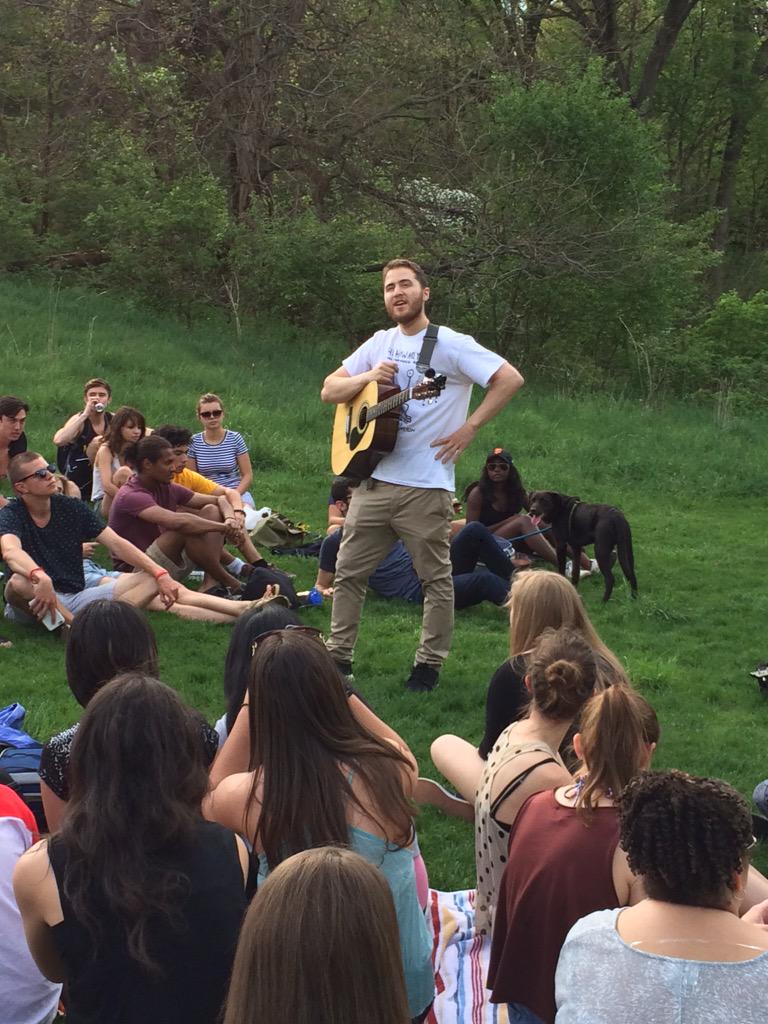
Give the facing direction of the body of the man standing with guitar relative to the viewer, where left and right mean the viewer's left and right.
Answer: facing the viewer

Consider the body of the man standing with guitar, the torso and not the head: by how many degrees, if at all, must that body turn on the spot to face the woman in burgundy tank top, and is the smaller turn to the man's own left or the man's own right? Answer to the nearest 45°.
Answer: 0° — they already face them

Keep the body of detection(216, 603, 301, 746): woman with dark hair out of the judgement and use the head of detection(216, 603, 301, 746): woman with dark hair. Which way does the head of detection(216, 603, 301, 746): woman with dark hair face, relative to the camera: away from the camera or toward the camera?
away from the camera

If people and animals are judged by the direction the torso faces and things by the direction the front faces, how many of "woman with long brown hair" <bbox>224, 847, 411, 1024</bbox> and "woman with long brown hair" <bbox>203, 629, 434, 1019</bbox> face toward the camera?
0

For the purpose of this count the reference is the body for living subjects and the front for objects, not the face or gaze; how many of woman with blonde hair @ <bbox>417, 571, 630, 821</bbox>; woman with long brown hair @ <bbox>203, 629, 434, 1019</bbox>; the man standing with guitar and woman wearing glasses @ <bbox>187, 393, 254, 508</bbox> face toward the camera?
2

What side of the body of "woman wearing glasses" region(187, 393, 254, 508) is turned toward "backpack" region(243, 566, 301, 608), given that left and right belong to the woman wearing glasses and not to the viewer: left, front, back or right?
front

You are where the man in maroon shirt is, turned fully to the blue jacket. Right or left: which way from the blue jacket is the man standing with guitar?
left

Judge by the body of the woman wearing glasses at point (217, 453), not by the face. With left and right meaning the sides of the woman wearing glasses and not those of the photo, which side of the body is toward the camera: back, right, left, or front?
front

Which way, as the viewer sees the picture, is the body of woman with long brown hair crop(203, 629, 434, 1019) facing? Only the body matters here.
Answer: away from the camera

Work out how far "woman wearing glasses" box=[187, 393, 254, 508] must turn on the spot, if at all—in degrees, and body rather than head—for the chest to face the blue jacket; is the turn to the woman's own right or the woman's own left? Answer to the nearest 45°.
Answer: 0° — they already face it

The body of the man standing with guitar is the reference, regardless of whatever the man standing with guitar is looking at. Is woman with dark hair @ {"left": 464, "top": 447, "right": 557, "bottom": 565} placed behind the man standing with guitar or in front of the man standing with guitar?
behind

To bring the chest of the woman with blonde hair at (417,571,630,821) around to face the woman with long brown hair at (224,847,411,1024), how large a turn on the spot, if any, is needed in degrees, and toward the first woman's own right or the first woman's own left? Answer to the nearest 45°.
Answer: approximately 135° to the first woman's own left

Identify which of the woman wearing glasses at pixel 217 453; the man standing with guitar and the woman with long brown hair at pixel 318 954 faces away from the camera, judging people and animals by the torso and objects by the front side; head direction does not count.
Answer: the woman with long brown hair

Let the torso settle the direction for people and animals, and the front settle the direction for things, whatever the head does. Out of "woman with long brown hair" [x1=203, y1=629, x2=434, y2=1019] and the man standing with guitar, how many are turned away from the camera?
1
